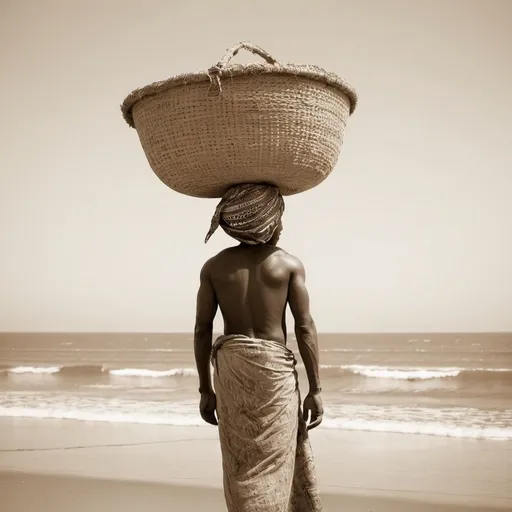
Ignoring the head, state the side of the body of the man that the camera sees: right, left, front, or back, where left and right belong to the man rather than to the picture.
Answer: back
